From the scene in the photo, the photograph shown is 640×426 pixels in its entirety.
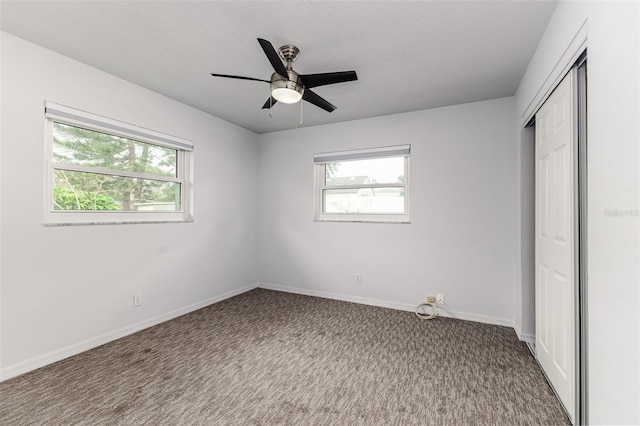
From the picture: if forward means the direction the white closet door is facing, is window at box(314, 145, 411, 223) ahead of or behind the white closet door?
ahead

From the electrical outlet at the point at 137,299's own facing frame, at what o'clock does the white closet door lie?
The white closet door is roughly at 12 o'clock from the electrical outlet.

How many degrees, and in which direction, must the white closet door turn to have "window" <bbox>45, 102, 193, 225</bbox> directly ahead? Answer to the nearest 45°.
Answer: approximately 45° to its left

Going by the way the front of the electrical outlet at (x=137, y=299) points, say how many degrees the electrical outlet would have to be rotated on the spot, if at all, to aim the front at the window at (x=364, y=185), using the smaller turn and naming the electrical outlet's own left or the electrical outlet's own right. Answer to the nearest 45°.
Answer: approximately 45° to the electrical outlet's own left

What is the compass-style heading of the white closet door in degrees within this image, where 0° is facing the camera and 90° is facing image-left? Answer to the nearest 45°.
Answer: approximately 90°

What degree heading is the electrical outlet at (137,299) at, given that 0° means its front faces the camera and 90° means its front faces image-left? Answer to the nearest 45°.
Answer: approximately 315°

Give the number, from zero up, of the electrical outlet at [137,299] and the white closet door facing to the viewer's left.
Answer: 1
